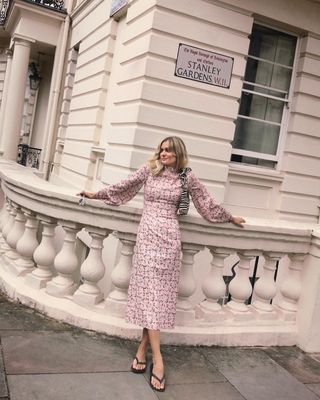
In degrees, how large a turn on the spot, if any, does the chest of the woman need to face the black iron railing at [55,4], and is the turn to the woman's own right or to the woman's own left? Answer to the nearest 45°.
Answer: approximately 180°

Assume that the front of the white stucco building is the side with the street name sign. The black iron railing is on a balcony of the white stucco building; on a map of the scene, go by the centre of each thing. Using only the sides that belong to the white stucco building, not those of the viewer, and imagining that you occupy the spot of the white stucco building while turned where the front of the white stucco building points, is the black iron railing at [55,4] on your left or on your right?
on your right

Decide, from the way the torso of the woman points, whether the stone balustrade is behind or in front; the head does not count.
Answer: behind

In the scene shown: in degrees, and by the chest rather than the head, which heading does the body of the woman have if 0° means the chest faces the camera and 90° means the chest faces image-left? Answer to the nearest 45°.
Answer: approximately 0°
